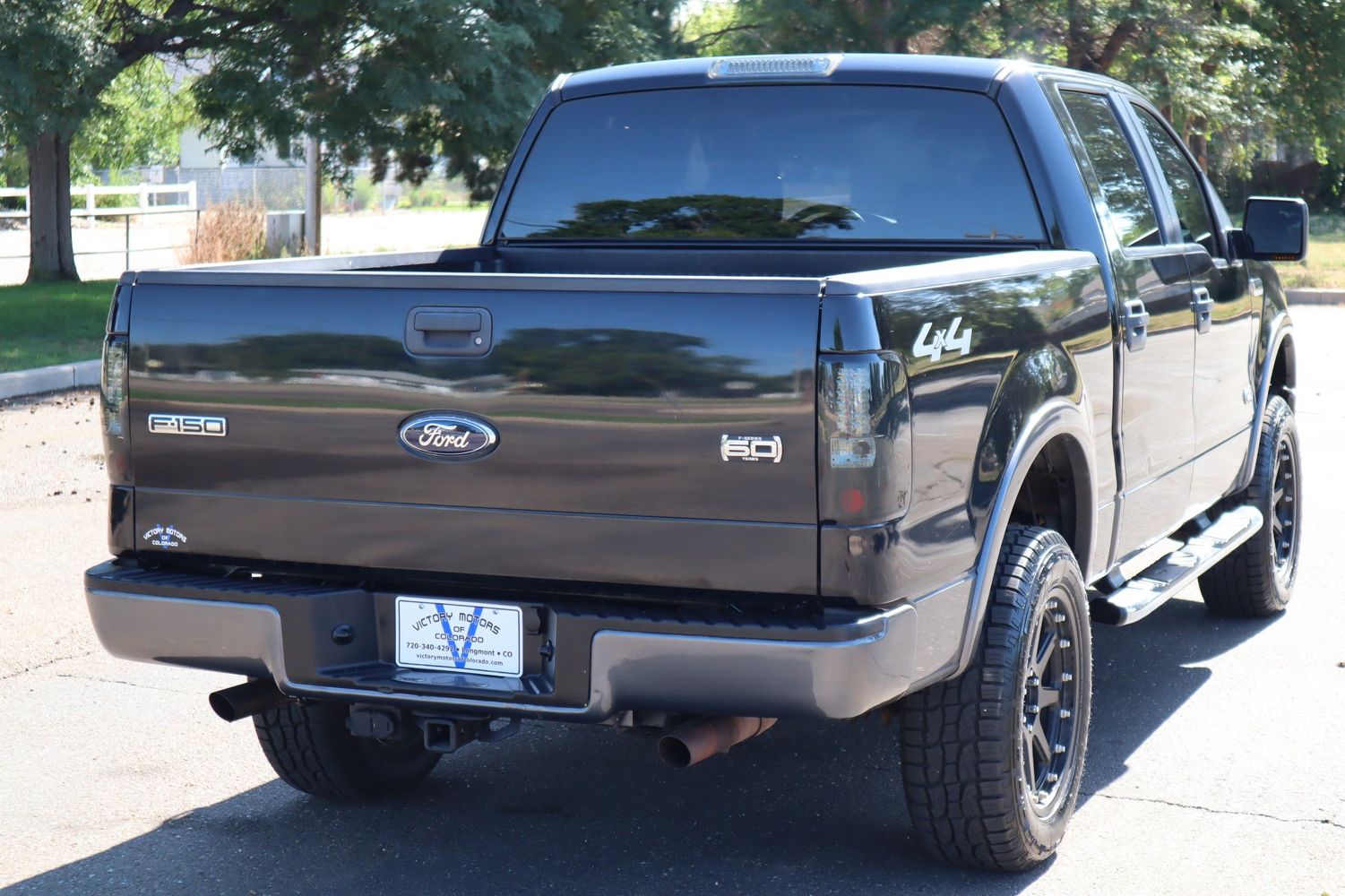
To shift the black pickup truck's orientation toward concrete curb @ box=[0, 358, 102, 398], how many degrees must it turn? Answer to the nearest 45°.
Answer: approximately 90° to its left

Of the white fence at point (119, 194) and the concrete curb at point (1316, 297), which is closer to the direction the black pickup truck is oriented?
the concrete curb

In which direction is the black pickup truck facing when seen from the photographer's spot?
facing away from the viewer and to the right of the viewer

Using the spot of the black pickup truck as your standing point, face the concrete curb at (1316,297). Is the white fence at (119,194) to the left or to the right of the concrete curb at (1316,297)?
left

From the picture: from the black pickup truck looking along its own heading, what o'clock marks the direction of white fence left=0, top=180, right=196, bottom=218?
The white fence is roughly at 10 o'clock from the black pickup truck.

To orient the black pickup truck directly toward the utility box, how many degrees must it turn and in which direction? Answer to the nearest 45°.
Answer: approximately 45° to its left

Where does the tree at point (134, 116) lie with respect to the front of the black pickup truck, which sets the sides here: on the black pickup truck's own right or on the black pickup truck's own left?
on the black pickup truck's own left

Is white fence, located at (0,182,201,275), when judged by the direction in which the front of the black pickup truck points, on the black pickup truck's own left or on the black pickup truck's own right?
on the black pickup truck's own left

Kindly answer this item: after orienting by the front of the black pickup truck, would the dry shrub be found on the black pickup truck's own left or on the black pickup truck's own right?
on the black pickup truck's own left
